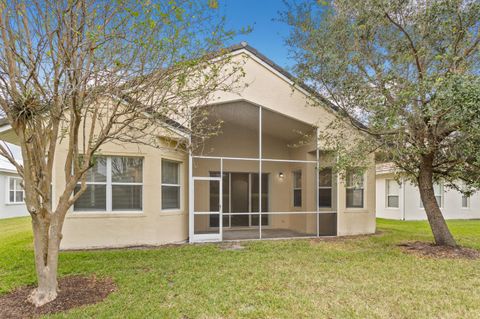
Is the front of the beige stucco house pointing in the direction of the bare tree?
no

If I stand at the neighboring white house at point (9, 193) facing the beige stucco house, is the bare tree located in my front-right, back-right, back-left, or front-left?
front-right

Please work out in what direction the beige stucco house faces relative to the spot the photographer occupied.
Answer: facing away from the viewer

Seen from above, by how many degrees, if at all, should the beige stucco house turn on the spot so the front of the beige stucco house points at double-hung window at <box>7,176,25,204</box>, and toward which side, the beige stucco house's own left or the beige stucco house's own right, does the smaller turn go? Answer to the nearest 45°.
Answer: approximately 45° to the beige stucco house's own left

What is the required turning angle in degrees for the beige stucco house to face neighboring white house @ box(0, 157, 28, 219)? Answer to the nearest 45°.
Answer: approximately 45° to its left
